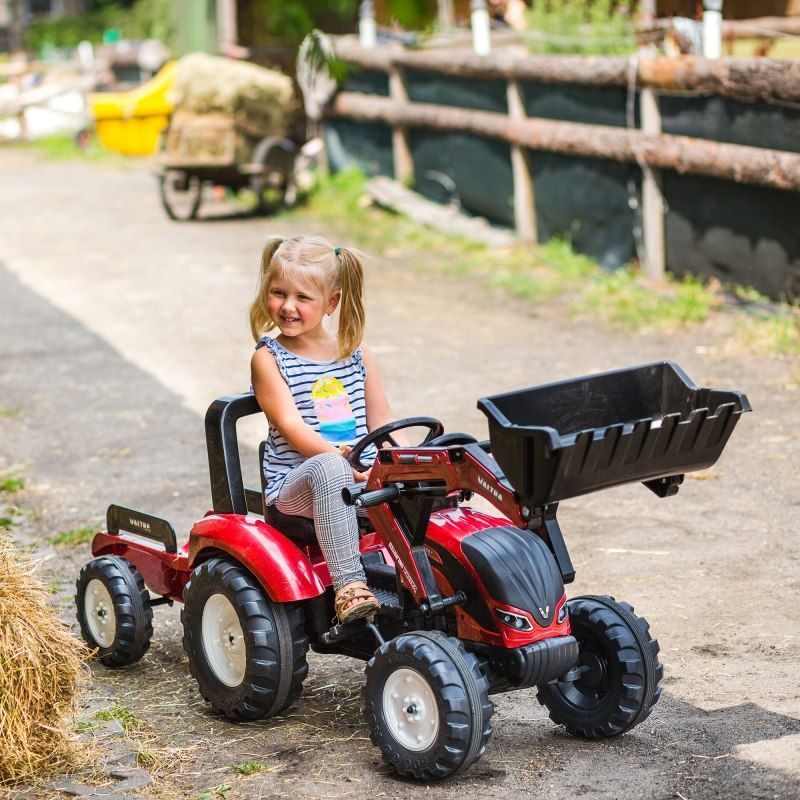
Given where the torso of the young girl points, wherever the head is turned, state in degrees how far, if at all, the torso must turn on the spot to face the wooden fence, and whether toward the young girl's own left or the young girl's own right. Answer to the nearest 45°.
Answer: approximately 135° to the young girl's own left

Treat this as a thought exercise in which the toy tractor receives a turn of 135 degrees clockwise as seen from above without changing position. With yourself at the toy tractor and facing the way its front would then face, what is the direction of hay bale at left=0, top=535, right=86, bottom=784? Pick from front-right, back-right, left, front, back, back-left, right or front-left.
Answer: front

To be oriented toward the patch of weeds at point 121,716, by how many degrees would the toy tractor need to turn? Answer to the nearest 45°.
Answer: approximately 135° to its right

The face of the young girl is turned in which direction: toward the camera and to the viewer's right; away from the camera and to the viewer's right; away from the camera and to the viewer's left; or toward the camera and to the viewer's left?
toward the camera and to the viewer's left

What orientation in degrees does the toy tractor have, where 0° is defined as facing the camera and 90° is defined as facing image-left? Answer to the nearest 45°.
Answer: approximately 315°

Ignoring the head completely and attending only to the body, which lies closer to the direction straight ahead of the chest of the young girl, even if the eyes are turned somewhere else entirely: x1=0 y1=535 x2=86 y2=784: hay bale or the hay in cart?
the hay bale

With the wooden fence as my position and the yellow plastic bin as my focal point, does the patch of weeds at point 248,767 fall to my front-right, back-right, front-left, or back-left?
back-left

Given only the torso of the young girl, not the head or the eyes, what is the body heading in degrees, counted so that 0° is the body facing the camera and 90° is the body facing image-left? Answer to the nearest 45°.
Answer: approximately 315°
